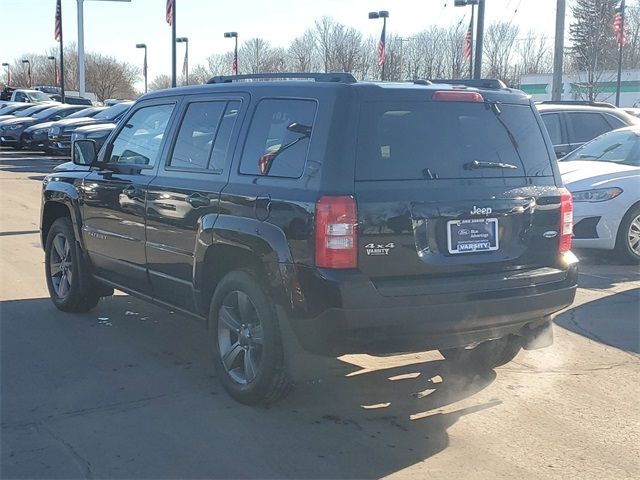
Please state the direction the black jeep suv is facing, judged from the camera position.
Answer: facing away from the viewer and to the left of the viewer

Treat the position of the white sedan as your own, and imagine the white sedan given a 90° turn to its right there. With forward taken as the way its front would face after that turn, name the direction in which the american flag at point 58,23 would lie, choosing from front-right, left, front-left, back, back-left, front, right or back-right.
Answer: front

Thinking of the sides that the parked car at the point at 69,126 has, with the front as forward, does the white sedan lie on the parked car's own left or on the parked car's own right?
on the parked car's own left

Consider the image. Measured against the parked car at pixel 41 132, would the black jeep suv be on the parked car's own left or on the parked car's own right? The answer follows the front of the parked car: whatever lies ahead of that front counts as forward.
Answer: on the parked car's own left

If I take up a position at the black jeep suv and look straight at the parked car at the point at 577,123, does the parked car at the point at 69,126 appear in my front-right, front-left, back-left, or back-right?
front-left

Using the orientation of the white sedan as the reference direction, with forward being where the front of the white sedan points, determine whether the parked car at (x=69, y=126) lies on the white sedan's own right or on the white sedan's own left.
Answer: on the white sedan's own right

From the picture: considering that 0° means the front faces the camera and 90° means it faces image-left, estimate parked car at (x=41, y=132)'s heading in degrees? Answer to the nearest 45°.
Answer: approximately 45°

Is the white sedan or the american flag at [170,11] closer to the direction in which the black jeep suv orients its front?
the american flag

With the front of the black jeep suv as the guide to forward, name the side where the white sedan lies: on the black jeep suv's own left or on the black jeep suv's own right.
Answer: on the black jeep suv's own right

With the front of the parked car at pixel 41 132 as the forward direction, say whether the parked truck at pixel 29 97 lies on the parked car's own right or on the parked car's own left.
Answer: on the parked car's own right

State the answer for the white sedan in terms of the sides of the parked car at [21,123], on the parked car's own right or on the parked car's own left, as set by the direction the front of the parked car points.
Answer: on the parked car's own left

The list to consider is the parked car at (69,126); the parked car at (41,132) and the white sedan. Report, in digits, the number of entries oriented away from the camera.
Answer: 0
